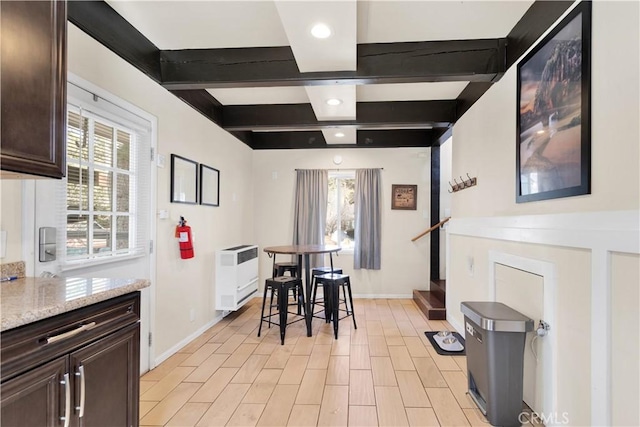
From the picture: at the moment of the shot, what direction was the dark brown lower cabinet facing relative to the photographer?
facing the viewer and to the right of the viewer

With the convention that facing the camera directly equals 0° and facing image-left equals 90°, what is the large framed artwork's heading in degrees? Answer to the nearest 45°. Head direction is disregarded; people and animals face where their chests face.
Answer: approximately 45°

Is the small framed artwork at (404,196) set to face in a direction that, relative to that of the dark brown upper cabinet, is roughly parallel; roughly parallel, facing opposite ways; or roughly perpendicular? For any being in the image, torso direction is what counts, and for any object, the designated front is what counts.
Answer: roughly perpendicular

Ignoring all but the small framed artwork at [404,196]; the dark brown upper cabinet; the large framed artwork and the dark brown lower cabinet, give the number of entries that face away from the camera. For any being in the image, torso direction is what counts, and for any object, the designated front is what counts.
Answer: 0

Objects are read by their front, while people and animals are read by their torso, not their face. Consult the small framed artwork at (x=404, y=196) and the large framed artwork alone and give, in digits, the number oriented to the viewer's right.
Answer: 0

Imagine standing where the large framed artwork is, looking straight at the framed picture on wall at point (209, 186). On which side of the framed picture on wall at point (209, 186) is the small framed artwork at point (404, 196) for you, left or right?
right

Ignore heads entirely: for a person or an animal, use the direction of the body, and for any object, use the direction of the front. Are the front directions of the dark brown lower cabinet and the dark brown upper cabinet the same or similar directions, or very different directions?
same or similar directions

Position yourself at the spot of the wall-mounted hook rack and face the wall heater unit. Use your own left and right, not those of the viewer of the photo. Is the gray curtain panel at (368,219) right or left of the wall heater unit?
right

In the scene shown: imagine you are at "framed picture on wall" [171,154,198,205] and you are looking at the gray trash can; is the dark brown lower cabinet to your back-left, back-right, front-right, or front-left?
front-right

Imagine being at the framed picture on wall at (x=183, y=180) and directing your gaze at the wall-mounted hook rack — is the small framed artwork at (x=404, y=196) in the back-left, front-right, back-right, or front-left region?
front-left

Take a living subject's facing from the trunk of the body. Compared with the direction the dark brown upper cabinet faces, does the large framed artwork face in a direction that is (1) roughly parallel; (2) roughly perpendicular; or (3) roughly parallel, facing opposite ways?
roughly parallel, facing opposite ways

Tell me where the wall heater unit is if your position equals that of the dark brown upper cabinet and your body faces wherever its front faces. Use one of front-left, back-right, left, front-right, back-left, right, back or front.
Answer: left

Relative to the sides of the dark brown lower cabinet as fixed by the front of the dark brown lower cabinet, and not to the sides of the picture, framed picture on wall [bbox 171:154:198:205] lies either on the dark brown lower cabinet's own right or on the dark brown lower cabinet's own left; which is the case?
on the dark brown lower cabinet's own left

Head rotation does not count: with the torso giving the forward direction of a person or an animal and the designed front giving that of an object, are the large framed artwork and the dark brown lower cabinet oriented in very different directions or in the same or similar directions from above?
very different directions

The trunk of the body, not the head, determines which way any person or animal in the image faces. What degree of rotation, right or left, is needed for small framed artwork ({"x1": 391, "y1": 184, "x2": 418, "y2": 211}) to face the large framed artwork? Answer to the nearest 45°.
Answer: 0° — it already faces it

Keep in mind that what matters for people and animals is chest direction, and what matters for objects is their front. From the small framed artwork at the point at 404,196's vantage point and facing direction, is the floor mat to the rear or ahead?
ahead

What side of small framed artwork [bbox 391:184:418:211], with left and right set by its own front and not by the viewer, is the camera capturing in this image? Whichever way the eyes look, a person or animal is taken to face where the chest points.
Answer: front

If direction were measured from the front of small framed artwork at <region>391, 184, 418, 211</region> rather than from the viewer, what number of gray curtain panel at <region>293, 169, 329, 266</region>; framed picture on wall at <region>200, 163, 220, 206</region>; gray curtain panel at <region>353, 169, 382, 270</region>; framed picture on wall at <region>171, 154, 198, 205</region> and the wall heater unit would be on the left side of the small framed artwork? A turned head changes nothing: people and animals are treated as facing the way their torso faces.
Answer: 0

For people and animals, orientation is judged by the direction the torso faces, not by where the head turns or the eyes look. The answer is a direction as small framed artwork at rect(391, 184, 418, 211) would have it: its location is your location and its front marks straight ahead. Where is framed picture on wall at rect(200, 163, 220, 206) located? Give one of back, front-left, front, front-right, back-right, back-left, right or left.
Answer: front-right

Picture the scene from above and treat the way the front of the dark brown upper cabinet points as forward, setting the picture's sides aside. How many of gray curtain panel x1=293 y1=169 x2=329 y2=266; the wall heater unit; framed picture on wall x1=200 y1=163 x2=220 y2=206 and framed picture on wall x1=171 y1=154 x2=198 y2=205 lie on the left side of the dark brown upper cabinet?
4
